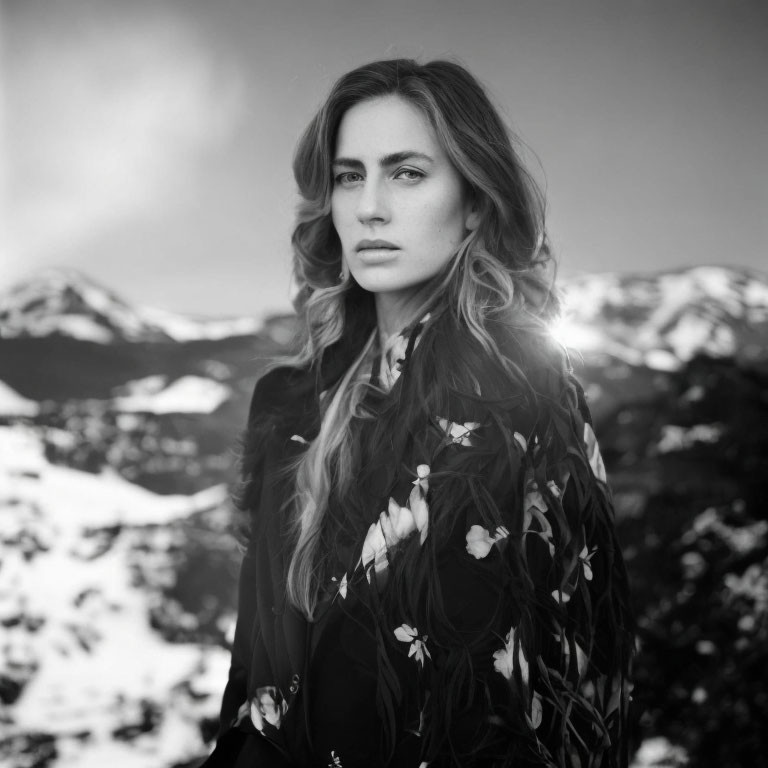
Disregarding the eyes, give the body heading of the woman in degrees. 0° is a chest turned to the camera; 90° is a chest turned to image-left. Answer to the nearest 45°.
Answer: approximately 45°
